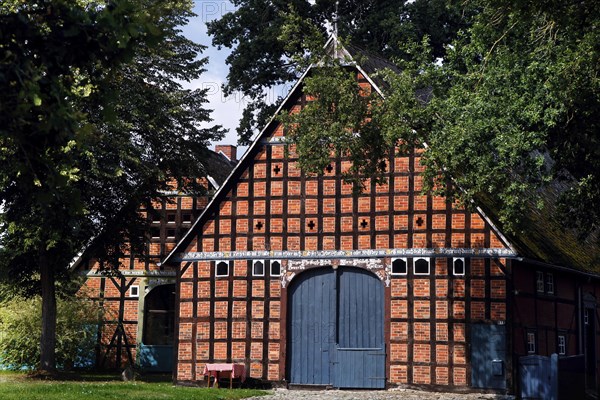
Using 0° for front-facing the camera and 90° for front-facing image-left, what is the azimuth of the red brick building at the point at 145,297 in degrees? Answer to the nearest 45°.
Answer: approximately 0°

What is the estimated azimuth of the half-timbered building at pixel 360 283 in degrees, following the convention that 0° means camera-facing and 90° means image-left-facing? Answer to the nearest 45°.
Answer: approximately 0°

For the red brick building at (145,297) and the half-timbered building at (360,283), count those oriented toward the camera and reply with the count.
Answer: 2

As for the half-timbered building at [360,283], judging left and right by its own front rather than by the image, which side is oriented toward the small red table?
front

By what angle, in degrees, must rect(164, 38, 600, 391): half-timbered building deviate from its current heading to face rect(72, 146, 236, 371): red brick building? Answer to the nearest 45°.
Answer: approximately 135° to its right

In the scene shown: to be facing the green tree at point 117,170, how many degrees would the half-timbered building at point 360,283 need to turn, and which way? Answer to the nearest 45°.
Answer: approximately 90° to its right
